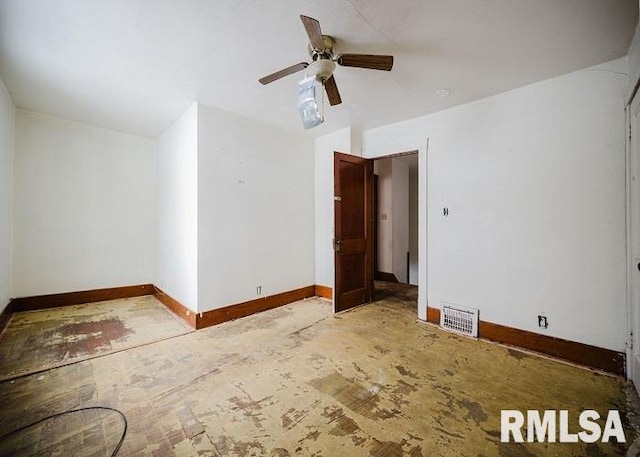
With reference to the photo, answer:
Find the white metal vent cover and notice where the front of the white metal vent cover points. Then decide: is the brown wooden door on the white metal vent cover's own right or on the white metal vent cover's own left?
on the white metal vent cover's own right

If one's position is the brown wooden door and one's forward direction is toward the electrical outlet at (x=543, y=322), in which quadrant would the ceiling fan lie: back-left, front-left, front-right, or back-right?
front-right

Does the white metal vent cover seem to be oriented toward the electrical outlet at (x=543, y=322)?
no

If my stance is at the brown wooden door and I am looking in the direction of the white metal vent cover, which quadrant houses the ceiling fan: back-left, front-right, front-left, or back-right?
front-right

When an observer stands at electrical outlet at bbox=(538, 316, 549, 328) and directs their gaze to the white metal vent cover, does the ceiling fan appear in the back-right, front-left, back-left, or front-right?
front-left

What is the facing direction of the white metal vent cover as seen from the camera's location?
facing the viewer and to the left of the viewer

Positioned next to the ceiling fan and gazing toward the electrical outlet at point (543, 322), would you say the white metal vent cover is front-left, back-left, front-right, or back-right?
front-left
